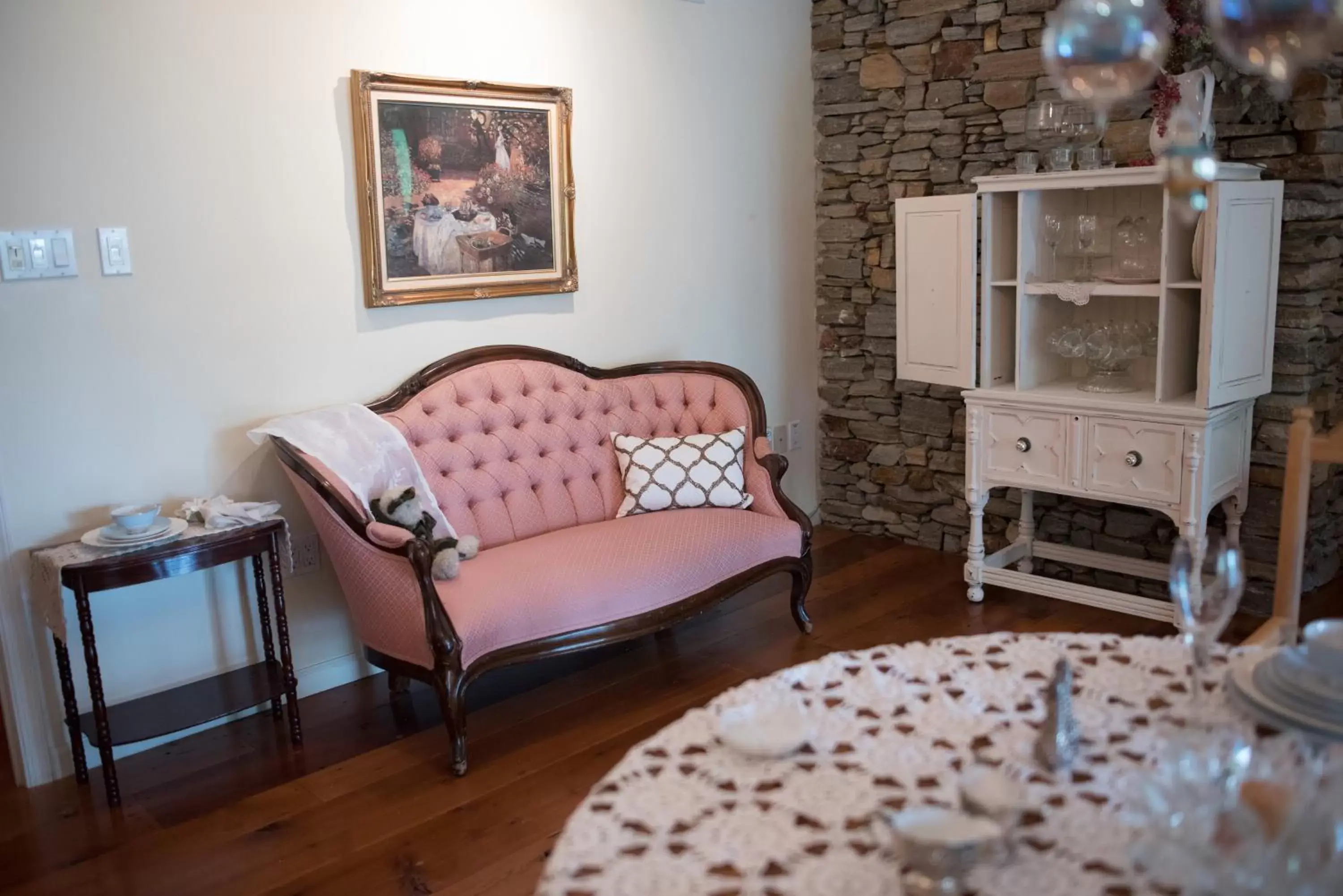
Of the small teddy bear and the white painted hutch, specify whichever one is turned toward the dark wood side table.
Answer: the white painted hutch

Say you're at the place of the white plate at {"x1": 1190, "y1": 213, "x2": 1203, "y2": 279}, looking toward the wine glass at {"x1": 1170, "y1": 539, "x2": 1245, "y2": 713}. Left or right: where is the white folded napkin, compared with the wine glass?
right

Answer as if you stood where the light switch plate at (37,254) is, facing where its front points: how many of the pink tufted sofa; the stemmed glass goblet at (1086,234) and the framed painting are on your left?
3

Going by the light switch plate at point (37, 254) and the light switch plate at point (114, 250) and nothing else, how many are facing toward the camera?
2

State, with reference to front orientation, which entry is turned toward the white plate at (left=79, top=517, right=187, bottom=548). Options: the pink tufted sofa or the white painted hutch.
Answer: the white painted hutch

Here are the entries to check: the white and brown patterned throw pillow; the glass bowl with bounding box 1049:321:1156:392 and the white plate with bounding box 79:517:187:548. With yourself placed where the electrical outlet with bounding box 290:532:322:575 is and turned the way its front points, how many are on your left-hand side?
2

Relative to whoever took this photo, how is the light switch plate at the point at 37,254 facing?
facing the viewer

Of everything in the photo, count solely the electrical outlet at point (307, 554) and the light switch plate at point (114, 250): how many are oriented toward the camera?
2

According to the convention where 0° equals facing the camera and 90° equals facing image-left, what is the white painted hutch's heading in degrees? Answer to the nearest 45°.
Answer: approximately 45°

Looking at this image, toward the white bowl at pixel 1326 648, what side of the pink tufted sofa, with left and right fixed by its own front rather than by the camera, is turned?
front

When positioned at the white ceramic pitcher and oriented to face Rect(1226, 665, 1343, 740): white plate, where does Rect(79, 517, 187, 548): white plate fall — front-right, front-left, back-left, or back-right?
front-right

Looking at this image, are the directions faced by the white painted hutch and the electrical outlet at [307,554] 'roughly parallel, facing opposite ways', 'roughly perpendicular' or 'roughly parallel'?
roughly perpendicular

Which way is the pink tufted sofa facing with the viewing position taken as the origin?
facing the viewer and to the right of the viewer
